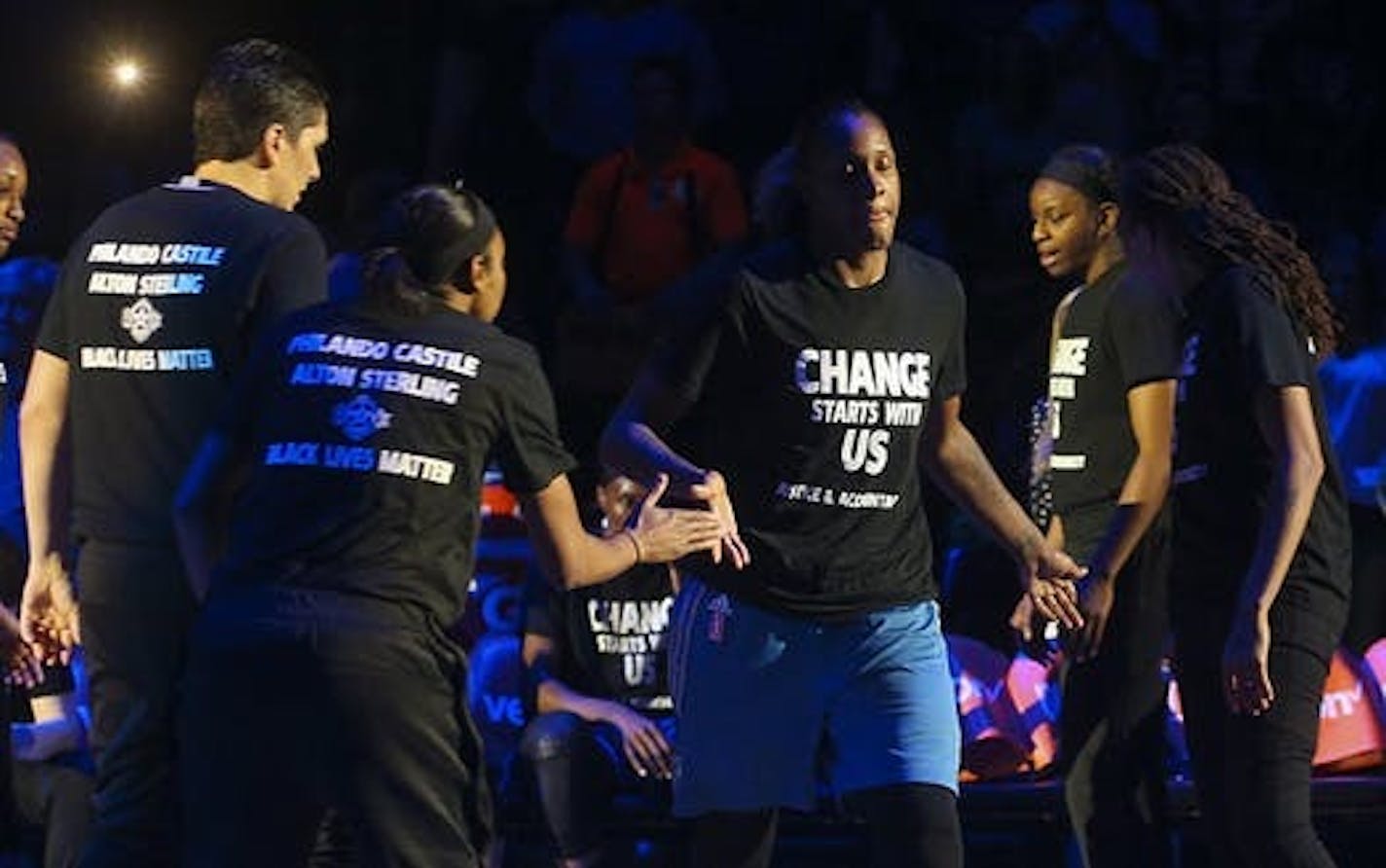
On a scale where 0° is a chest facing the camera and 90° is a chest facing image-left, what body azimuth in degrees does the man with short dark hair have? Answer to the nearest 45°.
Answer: approximately 225°

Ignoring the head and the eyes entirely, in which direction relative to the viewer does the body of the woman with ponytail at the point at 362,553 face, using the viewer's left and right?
facing away from the viewer and to the right of the viewer

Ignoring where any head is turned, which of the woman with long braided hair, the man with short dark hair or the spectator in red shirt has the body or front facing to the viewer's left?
the woman with long braided hair

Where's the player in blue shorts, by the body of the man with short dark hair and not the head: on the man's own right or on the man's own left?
on the man's own right

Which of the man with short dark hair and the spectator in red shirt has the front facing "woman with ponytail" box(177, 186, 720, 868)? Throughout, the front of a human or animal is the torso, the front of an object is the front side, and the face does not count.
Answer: the spectator in red shirt

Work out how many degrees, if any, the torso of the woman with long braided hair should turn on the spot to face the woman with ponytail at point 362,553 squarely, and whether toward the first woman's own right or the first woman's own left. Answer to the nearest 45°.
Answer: approximately 45° to the first woman's own left

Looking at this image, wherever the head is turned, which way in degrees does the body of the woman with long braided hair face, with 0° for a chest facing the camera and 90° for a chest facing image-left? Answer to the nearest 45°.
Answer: approximately 90°
